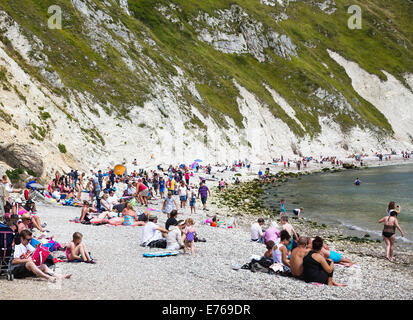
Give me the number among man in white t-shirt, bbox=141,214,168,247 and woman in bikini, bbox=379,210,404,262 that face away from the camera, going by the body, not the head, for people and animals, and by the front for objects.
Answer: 1

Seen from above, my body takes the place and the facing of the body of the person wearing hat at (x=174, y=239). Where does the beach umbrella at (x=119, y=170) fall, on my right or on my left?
on my left

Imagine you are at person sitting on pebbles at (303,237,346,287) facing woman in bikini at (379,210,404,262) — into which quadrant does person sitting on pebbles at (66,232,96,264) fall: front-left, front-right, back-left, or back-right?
back-left

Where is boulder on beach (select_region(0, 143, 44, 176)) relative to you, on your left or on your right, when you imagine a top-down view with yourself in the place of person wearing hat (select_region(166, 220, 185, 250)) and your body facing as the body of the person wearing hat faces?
on your left
